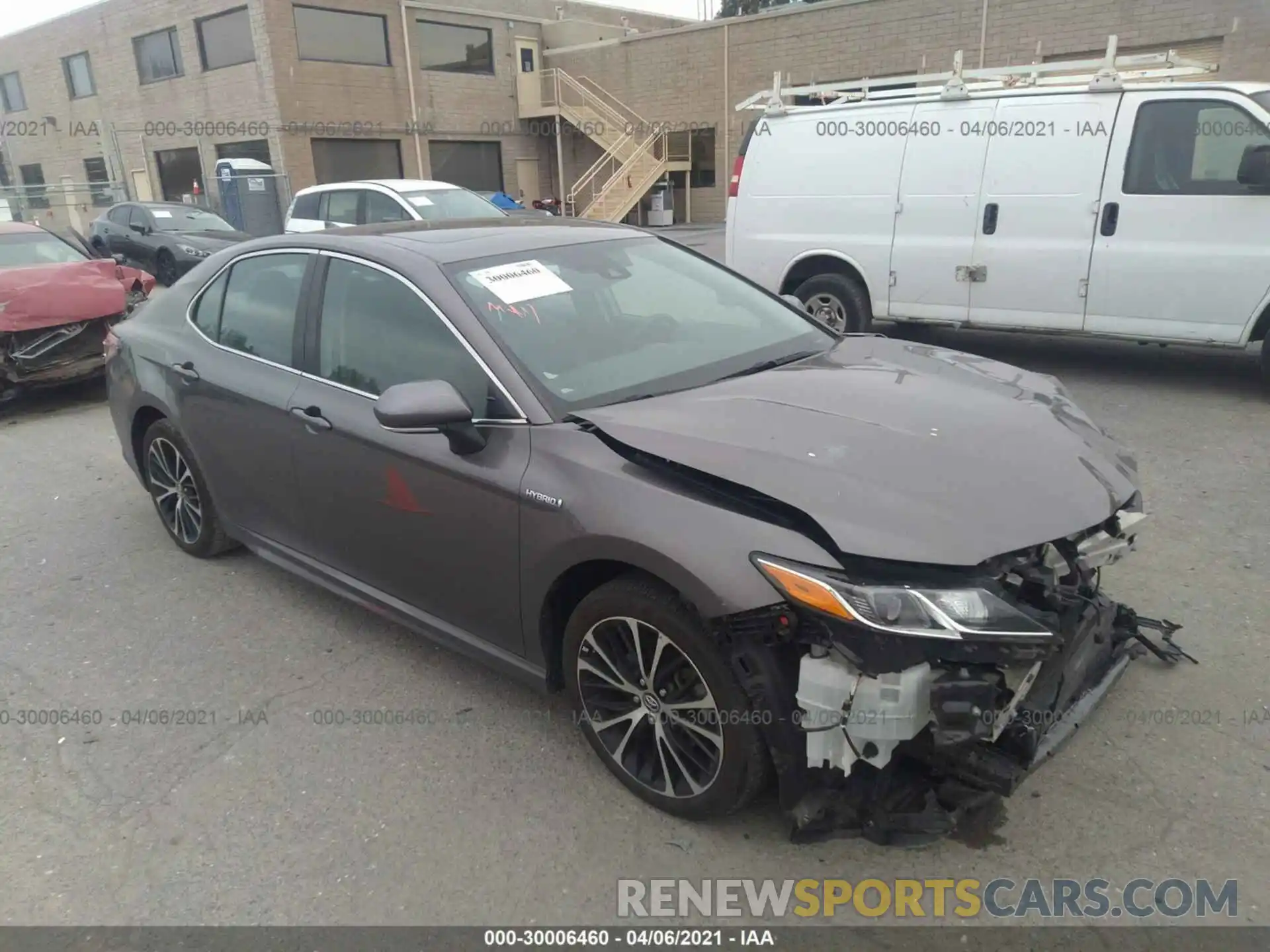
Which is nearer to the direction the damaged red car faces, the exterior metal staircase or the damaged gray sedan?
the damaged gray sedan

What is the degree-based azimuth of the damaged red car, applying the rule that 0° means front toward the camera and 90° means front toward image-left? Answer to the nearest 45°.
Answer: approximately 315°

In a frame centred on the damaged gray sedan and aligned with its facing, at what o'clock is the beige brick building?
The beige brick building is roughly at 7 o'clock from the damaged gray sedan.

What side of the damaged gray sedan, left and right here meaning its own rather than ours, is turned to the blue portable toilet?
back

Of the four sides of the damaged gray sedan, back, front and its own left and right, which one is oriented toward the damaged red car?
back

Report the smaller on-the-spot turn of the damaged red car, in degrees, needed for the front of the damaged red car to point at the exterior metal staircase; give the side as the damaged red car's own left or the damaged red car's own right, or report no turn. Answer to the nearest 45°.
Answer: approximately 90° to the damaged red car's own left

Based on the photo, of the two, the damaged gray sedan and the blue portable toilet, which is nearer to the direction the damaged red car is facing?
the damaged gray sedan

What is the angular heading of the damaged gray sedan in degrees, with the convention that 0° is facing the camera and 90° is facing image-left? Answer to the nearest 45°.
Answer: approximately 315°
